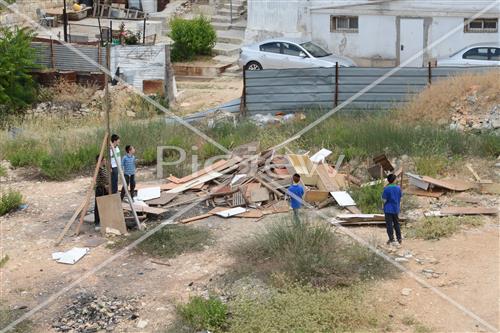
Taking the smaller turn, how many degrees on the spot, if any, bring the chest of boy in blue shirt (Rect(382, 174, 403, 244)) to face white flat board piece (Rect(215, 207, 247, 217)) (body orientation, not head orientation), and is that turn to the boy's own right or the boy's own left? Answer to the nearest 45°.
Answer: approximately 45° to the boy's own left

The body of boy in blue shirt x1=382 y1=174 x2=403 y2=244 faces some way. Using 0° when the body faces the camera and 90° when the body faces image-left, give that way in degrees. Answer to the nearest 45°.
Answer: approximately 180°

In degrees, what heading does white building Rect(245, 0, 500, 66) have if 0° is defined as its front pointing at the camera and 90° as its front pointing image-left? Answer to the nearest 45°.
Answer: approximately 0°

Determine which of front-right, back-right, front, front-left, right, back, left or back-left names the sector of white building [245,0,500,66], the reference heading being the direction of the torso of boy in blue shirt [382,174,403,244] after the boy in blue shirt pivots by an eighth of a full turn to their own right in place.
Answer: front-left

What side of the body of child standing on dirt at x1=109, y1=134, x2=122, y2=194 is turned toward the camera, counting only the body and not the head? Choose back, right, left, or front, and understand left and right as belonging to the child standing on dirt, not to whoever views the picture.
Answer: right

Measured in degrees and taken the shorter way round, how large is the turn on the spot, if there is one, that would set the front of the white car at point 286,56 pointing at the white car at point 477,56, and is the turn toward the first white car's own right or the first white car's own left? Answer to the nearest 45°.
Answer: approximately 45° to the first white car's own left

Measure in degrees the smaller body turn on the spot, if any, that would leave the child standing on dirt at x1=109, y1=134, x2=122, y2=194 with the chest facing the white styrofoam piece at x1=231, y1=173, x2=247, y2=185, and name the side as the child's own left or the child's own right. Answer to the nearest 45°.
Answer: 0° — they already face it

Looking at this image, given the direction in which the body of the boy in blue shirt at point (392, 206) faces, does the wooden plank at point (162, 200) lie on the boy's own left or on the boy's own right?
on the boy's own left

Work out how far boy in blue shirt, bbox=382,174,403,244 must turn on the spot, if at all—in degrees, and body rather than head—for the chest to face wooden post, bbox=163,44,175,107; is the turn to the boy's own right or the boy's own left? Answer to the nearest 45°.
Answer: approximately 45° to the boy's own left

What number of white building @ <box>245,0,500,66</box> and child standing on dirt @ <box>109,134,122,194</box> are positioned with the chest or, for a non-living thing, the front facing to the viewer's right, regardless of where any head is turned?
1

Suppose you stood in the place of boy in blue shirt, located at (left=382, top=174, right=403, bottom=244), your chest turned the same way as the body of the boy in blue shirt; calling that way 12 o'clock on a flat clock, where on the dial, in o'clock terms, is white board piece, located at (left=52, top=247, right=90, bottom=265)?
The white board piece is roughly at 9 o'clock from the boy in blue shirt.

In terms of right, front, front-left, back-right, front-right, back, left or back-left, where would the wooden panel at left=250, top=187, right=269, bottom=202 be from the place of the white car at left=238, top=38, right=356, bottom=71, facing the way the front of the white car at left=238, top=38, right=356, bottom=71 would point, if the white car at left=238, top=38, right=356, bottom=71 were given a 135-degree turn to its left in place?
back

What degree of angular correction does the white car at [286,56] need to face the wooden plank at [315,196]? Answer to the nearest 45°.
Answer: approximately 45° to its right

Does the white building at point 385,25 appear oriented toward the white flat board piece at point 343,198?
yes

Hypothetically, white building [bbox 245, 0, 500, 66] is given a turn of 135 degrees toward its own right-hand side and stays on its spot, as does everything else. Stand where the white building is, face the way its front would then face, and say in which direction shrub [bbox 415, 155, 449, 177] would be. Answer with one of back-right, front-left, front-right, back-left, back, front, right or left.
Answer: back-left

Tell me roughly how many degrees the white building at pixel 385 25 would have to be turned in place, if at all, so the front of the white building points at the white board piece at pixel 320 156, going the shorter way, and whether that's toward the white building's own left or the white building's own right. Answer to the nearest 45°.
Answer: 0° — it already faces it
